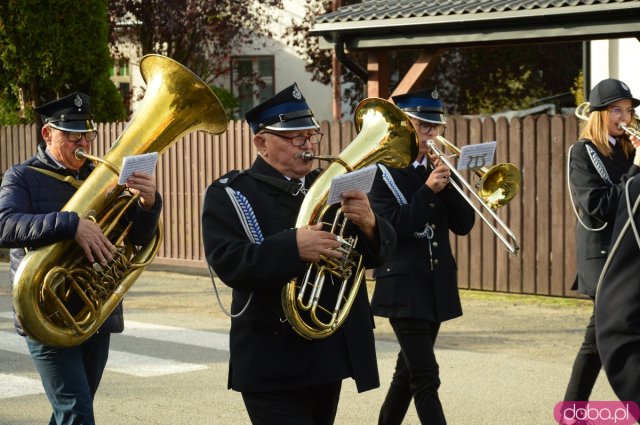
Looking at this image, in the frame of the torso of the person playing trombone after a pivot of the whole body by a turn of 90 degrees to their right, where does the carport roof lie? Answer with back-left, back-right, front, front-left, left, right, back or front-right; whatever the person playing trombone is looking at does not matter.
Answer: back-right

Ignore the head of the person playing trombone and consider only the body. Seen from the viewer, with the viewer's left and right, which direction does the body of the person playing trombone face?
facing the viewer and to the right of the viewer

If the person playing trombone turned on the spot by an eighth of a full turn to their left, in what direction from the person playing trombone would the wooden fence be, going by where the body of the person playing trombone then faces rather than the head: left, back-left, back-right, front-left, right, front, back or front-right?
left

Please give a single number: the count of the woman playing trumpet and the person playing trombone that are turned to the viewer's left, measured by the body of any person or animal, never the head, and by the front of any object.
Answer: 0

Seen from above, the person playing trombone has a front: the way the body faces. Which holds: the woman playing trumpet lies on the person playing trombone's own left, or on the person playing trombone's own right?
on the person playing trombone's own left

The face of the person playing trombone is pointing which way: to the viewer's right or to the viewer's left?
to the viewer's right

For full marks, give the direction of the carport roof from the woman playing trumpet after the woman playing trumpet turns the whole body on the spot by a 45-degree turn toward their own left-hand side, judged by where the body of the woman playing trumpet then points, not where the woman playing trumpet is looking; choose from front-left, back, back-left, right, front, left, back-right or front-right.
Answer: left

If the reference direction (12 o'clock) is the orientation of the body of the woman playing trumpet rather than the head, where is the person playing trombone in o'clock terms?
The person playing trombone is roughly at 3 o'clock from the woman playing trumpet.
